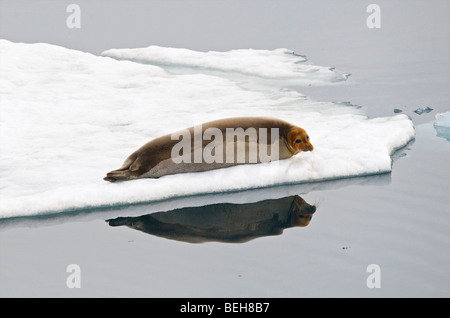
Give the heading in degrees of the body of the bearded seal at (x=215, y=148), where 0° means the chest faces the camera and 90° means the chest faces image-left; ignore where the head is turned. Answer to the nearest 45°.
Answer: approximately 270°

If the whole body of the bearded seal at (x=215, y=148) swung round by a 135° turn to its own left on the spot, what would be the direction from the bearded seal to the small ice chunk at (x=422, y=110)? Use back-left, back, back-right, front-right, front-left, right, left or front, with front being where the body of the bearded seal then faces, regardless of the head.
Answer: right

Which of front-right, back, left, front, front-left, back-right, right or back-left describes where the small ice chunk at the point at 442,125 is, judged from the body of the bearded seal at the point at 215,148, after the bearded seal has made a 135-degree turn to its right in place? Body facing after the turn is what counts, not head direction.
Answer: back
